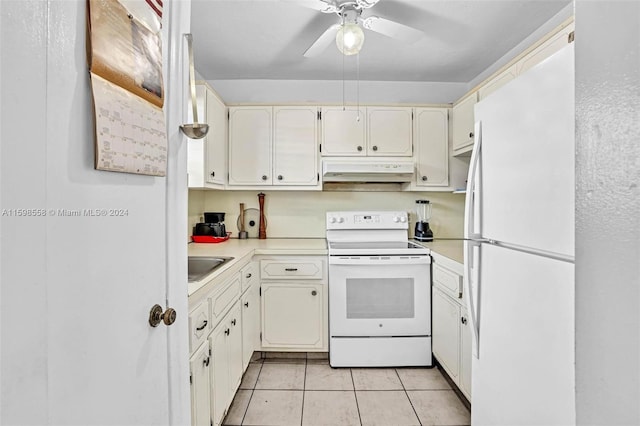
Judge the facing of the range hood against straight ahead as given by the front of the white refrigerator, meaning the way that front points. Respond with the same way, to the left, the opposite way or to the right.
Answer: to the left

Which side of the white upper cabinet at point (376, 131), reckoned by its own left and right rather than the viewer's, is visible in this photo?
front

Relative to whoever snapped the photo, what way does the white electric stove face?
facing the viewer

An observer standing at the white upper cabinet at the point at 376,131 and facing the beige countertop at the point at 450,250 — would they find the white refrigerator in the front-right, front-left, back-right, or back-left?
front-right

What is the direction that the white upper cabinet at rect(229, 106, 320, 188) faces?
toward the camera

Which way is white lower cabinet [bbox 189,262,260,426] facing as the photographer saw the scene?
facing to the right of the viewer

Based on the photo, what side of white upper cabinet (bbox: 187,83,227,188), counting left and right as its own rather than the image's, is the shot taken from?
right

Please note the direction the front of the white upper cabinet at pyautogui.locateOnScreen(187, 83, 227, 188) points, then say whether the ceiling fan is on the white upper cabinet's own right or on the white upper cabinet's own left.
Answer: on the white upper cabinet's own right

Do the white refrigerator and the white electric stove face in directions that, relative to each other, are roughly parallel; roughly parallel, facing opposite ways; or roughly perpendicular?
roughly perpendicular

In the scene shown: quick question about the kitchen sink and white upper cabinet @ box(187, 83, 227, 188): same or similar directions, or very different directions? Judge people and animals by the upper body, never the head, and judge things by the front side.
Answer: same or similar directions

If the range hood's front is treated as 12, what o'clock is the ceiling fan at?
The ceiling fan is roughly at 12 o'clock from the range hood.
